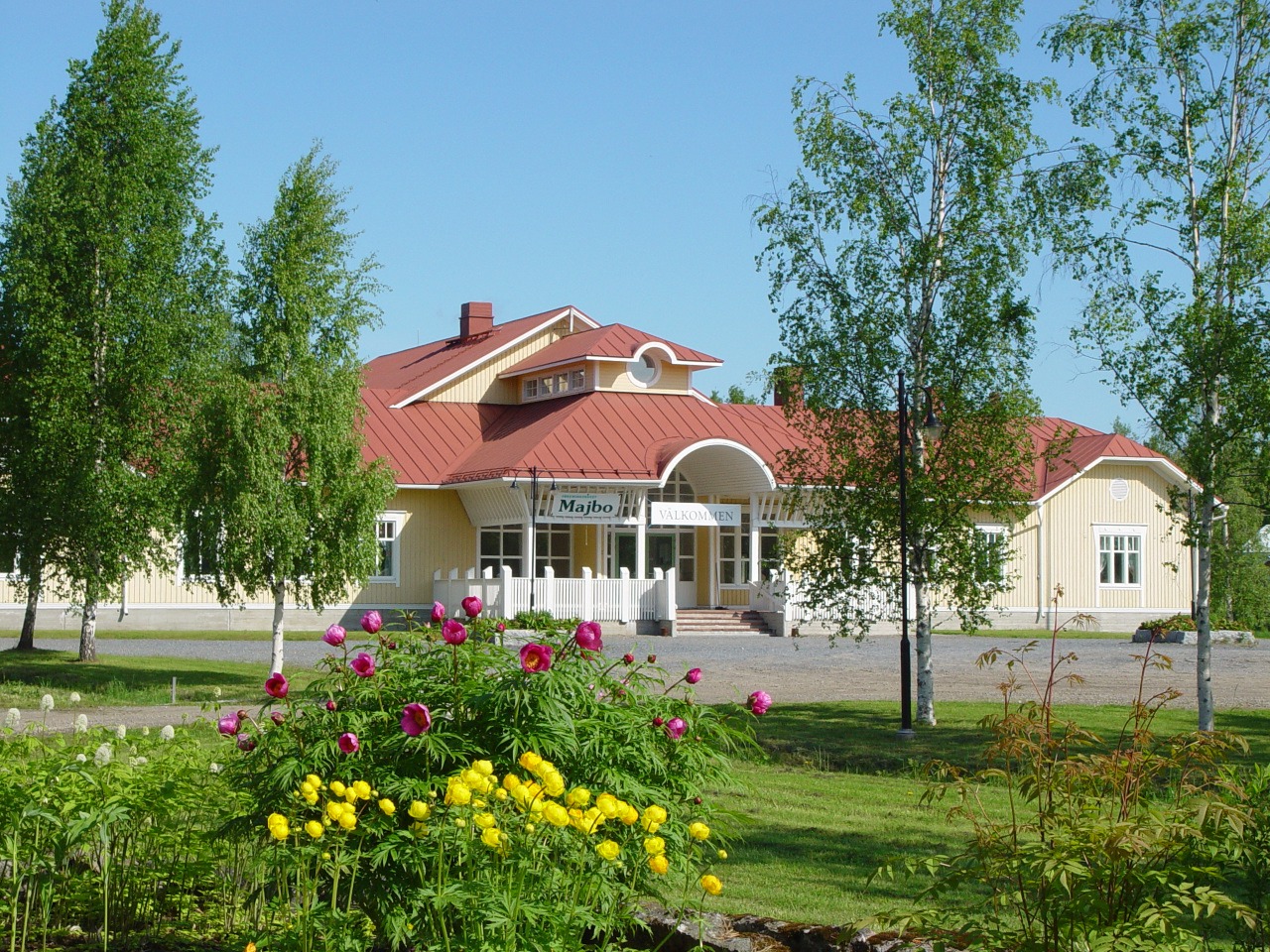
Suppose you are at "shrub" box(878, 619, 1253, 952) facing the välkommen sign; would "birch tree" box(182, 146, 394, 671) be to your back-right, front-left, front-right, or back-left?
front-left

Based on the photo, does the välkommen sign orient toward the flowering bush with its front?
yes

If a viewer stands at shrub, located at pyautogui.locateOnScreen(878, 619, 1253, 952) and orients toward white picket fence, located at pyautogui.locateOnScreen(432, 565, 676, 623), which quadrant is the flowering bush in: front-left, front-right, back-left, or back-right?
front-left

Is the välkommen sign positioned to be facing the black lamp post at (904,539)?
yes

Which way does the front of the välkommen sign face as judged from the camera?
facing the viewer
